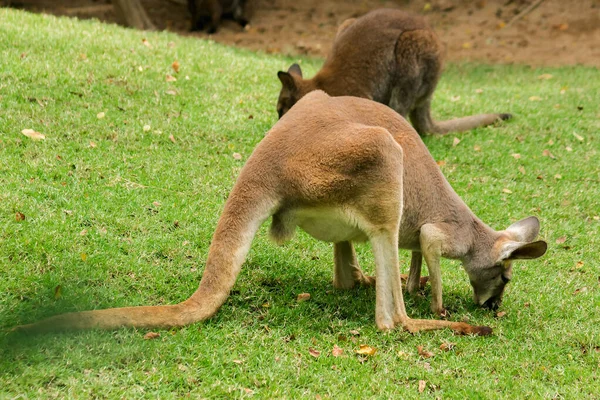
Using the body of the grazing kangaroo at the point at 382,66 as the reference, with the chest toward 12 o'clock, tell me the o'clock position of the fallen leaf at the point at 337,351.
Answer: The fallen leaf is roughly at 9 o'clock from the grazing kangaroo.

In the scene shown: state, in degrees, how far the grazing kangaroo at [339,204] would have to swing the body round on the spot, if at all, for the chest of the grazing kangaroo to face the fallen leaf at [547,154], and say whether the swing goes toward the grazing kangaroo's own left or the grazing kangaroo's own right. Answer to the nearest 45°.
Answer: approximately 45° to the grazing kangaroo's own left

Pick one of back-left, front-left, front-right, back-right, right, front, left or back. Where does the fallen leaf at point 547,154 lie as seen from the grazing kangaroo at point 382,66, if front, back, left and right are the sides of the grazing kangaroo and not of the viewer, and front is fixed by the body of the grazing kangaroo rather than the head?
back

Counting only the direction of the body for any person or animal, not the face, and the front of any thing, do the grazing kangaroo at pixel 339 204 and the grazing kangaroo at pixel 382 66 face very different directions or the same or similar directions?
very different directions

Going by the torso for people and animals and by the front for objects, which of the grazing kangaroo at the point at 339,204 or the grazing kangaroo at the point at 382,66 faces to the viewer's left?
the grazing kangaroo at the point at 382,66

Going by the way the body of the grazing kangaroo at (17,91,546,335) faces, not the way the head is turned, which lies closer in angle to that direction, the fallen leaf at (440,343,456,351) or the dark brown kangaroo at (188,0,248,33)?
the fallen leaf

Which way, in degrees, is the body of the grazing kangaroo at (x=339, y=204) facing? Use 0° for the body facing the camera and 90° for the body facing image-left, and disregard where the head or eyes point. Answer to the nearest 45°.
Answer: approximately 270°

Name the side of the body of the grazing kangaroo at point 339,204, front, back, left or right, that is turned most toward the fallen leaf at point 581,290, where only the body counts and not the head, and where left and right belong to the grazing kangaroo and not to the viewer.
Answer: front

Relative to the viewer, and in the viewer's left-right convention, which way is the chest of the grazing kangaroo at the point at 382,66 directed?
facing to the left of the viewer

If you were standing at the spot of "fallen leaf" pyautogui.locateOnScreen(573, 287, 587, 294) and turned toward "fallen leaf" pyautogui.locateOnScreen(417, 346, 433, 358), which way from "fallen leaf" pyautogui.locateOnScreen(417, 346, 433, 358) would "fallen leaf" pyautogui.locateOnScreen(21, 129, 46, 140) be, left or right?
right

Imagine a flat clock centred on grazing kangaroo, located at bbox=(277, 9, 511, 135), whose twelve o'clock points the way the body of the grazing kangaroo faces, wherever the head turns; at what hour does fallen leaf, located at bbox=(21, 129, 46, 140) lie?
The fallen leaf is roughly at 11 o'clock from the grazing kangaroo.

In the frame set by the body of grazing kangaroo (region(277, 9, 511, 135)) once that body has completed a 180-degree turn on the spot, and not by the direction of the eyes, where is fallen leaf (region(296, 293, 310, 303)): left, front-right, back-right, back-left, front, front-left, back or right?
right

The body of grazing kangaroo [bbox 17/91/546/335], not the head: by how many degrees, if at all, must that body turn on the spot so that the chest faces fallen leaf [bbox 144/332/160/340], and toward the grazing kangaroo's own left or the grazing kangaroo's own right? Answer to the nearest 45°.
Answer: approximately 135° to the grazing kangaroo's own right

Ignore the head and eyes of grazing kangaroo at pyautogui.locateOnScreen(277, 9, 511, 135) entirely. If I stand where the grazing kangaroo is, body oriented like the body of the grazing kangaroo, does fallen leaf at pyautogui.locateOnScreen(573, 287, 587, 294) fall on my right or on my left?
on my left
